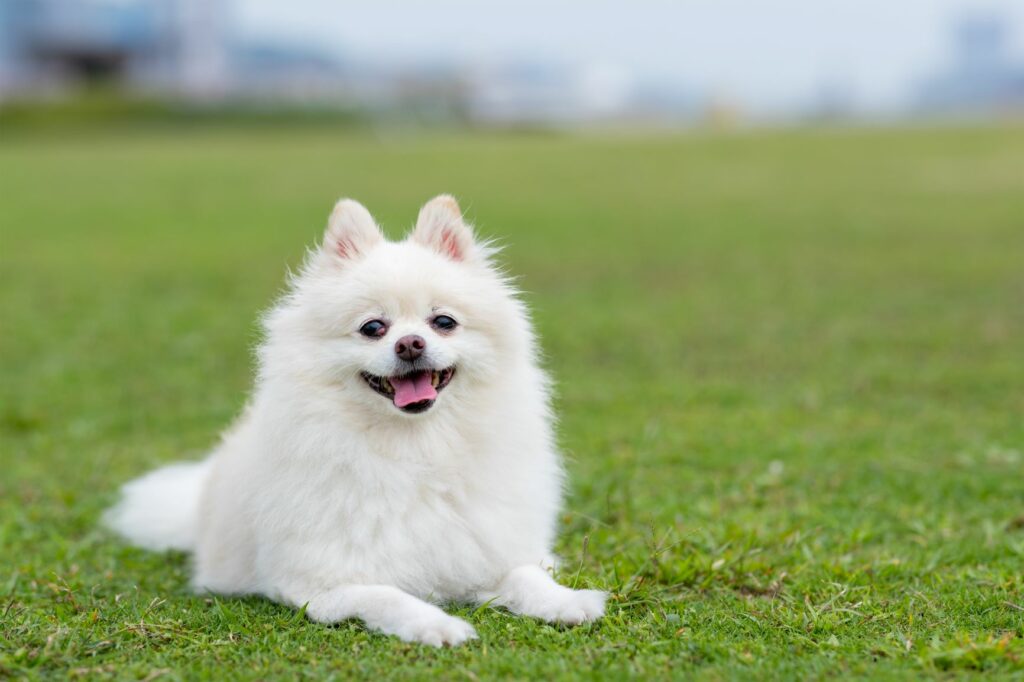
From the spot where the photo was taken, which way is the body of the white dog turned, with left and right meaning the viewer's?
facing the viewer and to the right of the viewer
